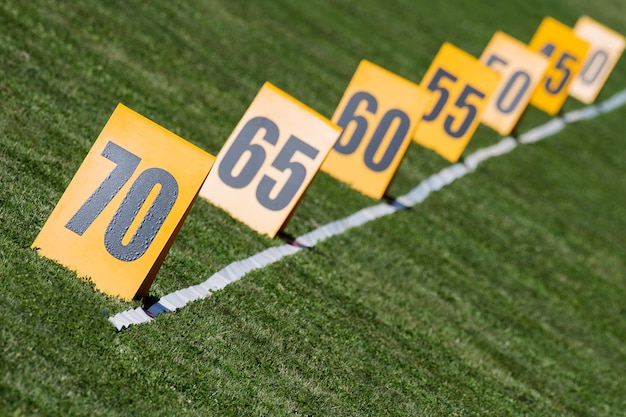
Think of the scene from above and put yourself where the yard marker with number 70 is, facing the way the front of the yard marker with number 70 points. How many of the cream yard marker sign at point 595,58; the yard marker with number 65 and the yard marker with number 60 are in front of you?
0

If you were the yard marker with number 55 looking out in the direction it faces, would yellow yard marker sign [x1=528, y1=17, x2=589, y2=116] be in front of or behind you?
behind

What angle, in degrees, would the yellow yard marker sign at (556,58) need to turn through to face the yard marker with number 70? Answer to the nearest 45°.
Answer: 0° — it already faces it

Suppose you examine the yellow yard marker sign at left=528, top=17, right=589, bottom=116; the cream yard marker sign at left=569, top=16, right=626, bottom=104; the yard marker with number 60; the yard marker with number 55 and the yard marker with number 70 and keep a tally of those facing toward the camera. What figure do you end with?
5

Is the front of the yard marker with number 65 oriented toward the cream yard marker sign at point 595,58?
no

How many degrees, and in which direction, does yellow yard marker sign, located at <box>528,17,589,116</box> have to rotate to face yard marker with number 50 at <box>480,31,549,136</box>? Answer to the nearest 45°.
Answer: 0° — it already faces it

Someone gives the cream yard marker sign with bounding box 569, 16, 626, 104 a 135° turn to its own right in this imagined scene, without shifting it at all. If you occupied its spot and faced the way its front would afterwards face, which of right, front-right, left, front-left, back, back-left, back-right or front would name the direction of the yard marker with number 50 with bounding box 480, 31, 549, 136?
back-left

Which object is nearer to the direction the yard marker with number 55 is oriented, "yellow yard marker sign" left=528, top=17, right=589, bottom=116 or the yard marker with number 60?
the yard marker with number 60

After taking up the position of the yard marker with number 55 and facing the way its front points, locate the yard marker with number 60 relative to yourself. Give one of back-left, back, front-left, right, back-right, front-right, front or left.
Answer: front

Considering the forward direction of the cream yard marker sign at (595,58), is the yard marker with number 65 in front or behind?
in front

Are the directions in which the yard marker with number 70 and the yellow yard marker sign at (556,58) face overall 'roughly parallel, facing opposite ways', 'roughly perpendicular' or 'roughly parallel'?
roughly parallel

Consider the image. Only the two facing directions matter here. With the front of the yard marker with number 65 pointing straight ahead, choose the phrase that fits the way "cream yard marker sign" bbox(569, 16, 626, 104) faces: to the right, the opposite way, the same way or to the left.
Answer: the same way

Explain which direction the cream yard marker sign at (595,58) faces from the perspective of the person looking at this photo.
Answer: facing the viewer

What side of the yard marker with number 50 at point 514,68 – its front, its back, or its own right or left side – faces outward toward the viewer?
front

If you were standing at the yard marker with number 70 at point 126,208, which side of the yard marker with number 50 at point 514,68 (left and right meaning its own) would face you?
front

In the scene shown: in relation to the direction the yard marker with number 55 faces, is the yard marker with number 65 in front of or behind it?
in front

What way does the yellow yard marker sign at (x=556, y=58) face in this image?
toward the camera

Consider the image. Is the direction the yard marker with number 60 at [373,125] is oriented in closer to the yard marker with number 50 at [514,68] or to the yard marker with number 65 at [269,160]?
the yard marker with number 65

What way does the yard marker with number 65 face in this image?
toward the camera
